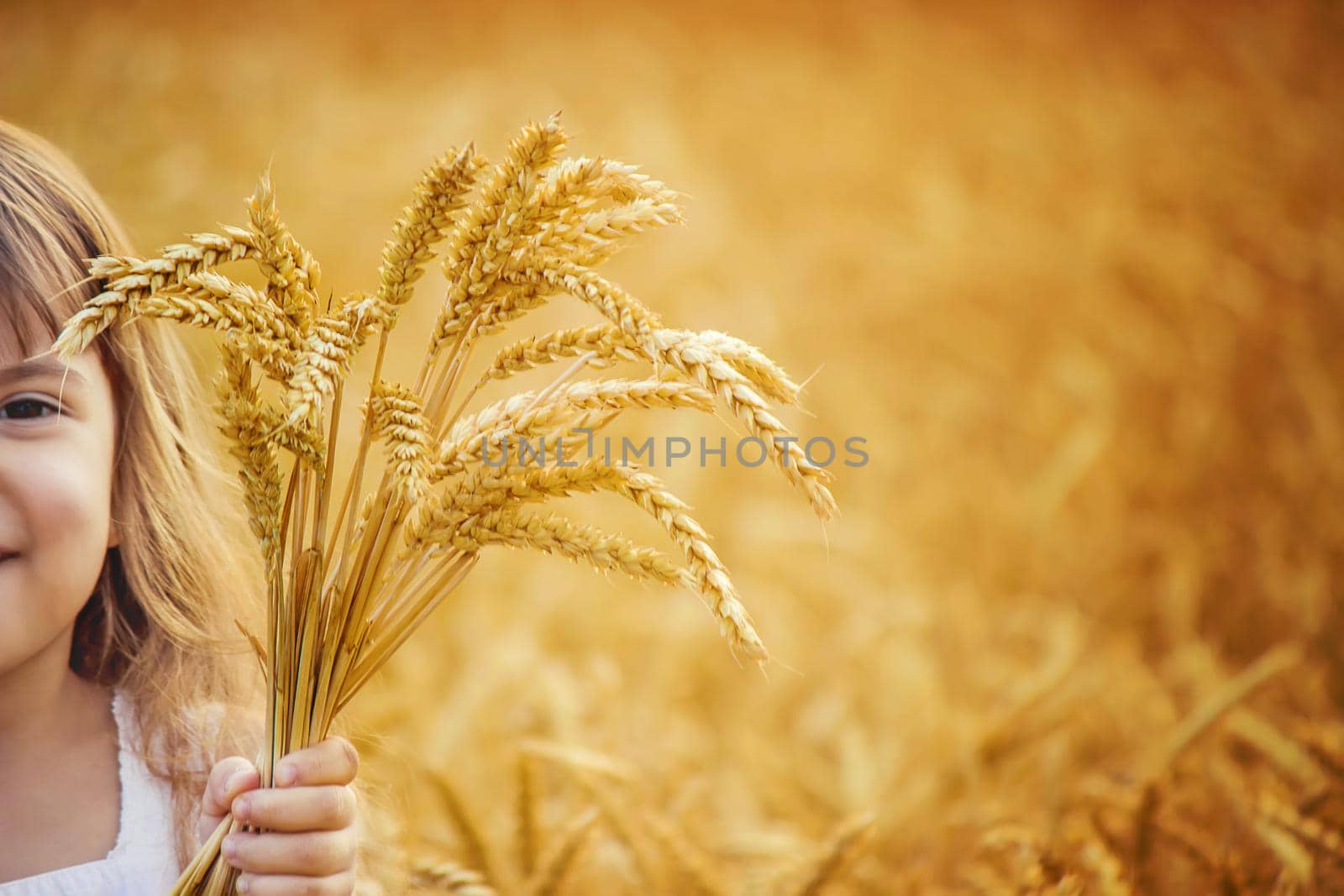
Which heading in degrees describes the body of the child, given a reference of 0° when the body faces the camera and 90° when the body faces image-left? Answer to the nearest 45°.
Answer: approximately 0°
